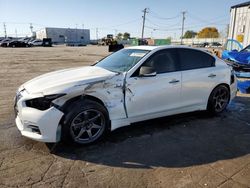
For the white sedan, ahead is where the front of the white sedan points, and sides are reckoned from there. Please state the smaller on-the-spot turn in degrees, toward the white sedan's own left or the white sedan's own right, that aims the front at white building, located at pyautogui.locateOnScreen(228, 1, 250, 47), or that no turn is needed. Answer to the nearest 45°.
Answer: approximately 180°

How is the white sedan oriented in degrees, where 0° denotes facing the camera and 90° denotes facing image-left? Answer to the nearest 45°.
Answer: approximately 45°
